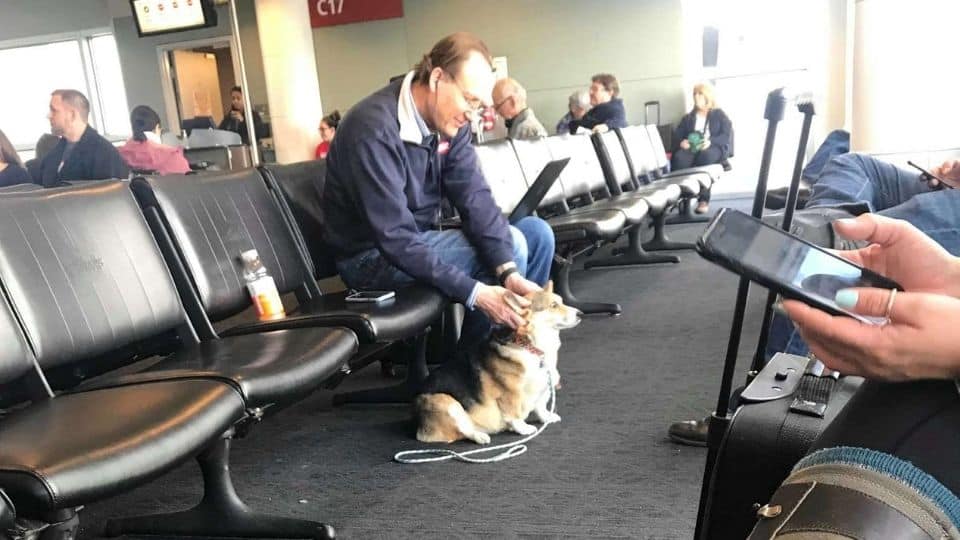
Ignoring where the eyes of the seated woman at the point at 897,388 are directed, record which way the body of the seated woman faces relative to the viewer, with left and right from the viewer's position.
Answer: facing to the left of the viewer

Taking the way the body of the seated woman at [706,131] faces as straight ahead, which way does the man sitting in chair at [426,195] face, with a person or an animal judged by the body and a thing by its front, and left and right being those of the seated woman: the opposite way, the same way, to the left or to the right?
to the left

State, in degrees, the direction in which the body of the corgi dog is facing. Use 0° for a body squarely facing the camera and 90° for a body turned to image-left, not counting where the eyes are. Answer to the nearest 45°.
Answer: approximately 270°

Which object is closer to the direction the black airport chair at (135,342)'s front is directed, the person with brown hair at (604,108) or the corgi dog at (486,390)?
the corgi dog
